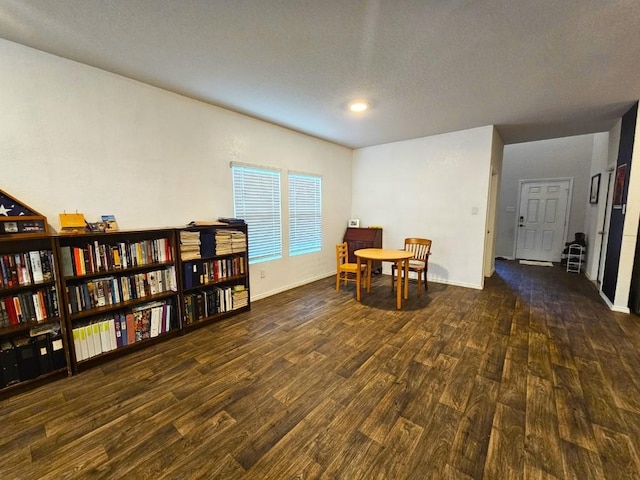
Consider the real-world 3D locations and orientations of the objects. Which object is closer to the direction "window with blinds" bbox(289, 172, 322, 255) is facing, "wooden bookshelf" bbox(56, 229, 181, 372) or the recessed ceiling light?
the recessed ceiling light

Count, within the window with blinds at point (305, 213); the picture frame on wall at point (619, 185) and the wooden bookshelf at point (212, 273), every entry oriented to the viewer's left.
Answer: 1

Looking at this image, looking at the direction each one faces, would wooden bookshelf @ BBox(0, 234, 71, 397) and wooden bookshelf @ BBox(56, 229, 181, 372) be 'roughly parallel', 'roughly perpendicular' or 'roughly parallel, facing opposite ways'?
roughly parallel

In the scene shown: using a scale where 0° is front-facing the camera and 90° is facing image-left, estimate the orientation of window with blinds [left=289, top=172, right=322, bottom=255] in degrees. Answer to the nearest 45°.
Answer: approximately 315°

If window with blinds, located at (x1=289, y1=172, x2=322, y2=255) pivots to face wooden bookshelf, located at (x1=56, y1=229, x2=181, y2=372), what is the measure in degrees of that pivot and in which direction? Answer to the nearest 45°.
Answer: approximately 90° to its right

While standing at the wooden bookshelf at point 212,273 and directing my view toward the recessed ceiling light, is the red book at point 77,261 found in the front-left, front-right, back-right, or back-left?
back-right

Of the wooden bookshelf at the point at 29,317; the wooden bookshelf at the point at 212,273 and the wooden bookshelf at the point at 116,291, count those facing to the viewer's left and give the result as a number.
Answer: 0

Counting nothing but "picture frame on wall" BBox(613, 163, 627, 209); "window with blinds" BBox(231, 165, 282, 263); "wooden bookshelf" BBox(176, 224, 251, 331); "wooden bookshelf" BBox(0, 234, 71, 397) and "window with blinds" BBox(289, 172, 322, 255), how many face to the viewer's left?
1

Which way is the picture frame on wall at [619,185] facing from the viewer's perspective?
to the viewer's left

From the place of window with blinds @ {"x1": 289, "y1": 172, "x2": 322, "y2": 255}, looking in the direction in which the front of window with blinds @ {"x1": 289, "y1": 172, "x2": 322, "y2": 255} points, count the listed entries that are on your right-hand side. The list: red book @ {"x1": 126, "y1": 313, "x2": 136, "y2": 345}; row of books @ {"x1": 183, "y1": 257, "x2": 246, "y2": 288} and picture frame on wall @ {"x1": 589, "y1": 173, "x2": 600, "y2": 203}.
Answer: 2

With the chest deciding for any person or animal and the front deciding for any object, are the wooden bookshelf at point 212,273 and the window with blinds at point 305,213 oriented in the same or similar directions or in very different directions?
same or similar directions

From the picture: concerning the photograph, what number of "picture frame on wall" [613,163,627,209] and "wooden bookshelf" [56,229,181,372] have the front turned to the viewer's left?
1

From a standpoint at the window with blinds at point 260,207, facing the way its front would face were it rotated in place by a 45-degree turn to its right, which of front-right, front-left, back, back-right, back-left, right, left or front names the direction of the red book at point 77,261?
front-right

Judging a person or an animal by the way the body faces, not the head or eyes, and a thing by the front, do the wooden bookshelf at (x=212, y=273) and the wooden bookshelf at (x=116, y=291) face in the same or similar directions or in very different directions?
same or similar directions
